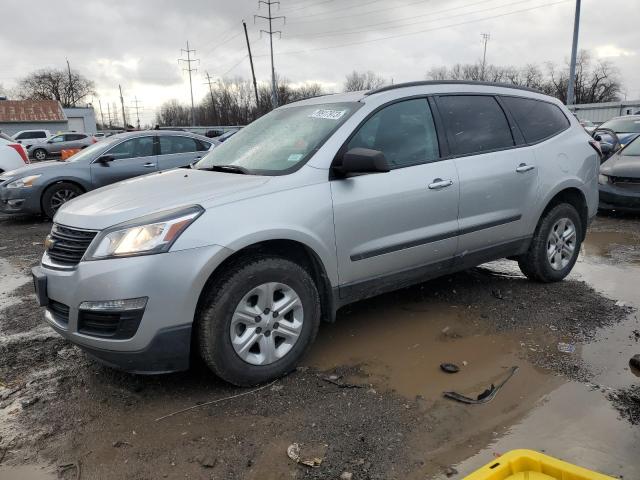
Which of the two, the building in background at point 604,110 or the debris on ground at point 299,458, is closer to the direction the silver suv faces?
the debris on ground

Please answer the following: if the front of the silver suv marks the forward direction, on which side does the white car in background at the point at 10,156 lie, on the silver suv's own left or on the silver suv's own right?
on the silver suv's own right

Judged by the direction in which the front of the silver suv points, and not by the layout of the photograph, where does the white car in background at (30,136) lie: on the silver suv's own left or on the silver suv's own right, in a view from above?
on the silver suv's own right

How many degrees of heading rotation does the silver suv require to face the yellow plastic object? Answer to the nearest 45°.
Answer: approximately 90° to its left

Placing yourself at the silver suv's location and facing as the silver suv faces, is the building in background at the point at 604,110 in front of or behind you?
behind

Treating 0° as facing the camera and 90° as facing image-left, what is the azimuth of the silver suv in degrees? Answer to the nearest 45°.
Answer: approximately 45°

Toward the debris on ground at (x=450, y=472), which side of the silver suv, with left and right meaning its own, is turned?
left

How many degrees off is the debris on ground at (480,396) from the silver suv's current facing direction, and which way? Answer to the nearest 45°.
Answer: approximately 90° to its left

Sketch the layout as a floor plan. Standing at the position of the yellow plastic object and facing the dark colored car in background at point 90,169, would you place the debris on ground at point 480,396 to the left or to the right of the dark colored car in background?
right
